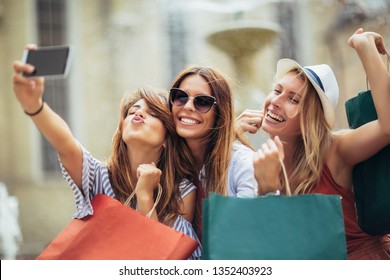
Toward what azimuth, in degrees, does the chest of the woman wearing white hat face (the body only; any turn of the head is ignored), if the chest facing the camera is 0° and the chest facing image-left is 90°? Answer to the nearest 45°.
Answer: approximately 45°

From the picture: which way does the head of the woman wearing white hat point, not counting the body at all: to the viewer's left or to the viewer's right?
to the viewer's left

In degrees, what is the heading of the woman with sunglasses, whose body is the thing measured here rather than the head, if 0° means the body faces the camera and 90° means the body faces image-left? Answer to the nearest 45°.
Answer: approximately 45°

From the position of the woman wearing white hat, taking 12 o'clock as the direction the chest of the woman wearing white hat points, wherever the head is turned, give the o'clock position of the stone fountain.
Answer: The stone fountain is roughly at 4 o'clock from the woman wearing white hat.
